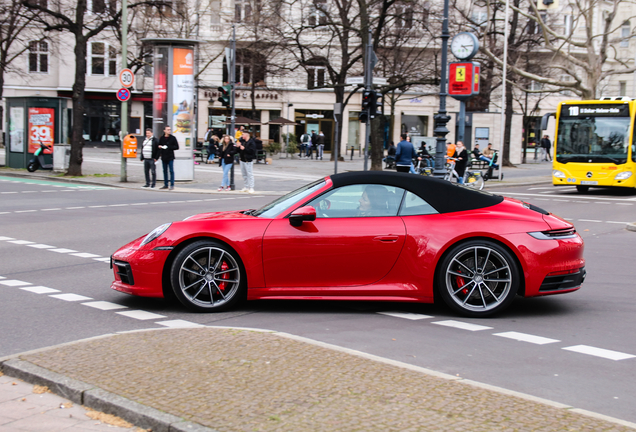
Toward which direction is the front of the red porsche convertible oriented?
to the viewer's left

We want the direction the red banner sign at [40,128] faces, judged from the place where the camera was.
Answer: facing the viewer

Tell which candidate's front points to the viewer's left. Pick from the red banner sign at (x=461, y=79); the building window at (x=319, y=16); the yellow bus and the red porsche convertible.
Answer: the red porsche convertible

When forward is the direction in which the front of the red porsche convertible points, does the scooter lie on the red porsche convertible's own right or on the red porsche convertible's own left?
on the red porsche convertible's own right

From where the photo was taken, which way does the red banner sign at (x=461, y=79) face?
toward the camera

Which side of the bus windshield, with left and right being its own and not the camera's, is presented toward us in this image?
front

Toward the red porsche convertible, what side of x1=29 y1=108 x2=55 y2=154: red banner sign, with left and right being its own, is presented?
front

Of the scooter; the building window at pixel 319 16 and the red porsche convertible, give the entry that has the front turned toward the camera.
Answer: the building window

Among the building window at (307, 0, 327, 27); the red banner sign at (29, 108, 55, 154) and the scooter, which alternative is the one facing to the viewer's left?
the scooter

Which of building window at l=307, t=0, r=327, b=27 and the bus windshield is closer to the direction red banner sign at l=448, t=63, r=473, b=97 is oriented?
the bus windshield

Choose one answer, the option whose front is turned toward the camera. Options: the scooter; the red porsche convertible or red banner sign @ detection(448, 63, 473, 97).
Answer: the red banner sign

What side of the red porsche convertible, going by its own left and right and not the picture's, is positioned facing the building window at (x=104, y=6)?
right

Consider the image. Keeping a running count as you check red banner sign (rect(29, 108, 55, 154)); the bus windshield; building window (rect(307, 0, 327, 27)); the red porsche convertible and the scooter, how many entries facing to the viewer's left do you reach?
2

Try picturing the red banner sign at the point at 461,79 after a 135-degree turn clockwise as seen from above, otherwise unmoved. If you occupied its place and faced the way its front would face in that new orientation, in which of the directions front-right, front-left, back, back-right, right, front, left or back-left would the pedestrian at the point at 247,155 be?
left

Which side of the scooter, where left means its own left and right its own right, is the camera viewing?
left

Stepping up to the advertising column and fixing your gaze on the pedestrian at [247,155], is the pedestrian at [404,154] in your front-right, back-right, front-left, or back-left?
front-left

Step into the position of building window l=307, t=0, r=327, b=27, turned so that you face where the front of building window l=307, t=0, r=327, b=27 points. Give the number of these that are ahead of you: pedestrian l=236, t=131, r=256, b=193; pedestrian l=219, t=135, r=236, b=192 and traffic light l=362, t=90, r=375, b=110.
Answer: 3

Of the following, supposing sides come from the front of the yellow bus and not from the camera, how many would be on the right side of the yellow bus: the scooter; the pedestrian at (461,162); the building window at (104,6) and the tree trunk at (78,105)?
4

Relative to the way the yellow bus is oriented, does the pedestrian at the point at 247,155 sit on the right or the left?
on its right

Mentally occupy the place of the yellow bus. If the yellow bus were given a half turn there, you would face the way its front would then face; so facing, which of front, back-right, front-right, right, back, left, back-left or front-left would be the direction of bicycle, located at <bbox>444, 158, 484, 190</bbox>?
left

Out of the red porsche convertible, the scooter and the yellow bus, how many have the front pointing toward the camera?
1
